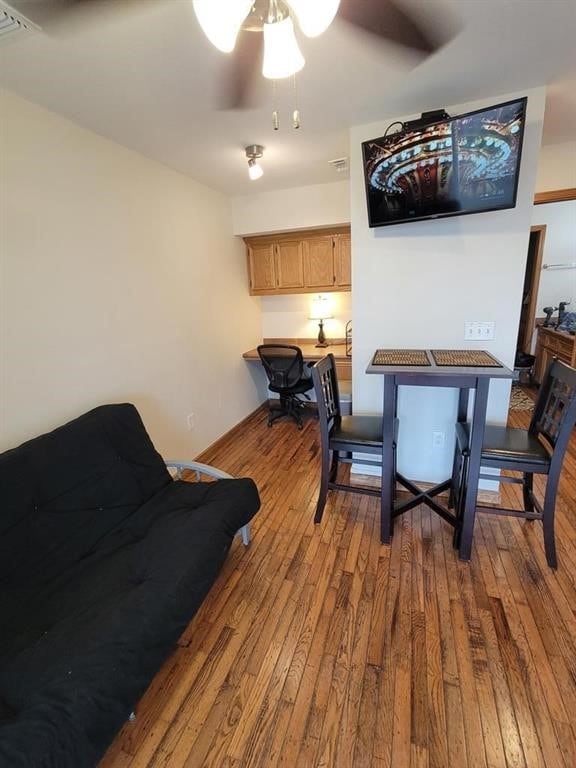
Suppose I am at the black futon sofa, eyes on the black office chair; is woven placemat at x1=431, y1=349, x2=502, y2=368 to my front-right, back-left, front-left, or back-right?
front-right

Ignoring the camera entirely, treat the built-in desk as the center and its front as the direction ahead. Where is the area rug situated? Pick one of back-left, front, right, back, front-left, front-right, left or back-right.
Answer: left

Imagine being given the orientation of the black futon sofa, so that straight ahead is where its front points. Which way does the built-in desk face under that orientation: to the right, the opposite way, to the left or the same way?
to the right

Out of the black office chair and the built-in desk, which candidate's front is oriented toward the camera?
the built-in desk

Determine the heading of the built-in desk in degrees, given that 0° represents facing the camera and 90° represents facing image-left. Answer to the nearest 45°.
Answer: approximately 0°

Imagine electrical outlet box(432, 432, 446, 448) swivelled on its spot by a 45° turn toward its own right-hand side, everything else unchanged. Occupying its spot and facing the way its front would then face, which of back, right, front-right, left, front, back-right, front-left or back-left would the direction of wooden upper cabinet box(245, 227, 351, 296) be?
right

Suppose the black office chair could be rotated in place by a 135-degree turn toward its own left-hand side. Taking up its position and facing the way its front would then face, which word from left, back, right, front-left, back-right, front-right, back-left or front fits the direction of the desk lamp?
back-right

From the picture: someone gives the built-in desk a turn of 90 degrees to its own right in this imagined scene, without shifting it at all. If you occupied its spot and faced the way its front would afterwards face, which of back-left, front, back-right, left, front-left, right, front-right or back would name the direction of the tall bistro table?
left

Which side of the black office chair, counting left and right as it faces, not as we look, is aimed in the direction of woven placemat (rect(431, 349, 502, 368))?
right

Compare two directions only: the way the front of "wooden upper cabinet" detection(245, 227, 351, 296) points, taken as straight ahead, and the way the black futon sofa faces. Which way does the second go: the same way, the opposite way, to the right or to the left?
to the left

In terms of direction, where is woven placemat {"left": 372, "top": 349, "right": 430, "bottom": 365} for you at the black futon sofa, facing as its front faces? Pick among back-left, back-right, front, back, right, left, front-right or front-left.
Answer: front-left

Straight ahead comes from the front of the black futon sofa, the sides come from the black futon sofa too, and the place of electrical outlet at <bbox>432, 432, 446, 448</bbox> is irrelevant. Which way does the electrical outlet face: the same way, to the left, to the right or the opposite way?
to the right

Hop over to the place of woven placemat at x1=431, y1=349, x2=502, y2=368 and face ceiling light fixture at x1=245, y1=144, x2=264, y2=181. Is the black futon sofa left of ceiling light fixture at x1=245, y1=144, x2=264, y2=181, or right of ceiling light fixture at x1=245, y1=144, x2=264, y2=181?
left

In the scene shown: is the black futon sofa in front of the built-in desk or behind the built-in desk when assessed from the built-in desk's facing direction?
in front

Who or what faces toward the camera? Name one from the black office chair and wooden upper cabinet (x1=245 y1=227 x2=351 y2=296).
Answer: the wooden upper cabinet

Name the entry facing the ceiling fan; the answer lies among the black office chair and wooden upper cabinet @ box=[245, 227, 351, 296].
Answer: the wooden upper cabinet

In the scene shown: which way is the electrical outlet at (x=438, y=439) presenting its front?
toward the camera

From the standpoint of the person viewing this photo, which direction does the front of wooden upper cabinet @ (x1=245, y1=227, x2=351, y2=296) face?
facing the viewer

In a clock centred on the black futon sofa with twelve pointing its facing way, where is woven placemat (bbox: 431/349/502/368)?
The woven placemat is roughly at 11 o'clock from the black futon sofa.
